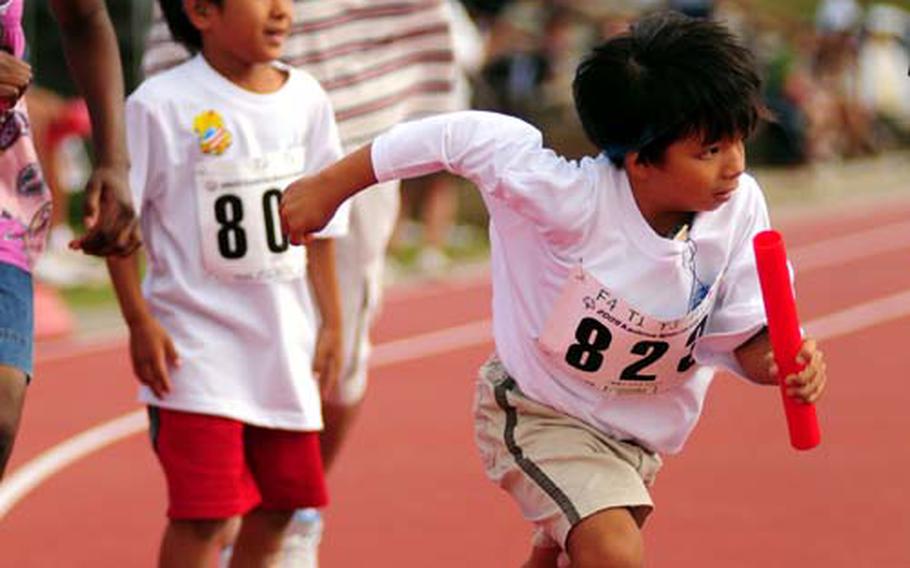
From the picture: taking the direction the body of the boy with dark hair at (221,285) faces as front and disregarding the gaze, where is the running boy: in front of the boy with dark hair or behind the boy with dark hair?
in front

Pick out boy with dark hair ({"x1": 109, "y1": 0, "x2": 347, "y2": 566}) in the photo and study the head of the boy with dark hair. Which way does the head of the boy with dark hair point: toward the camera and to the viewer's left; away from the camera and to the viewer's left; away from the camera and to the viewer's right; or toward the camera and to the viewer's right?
toward the camera and to the viewer's right

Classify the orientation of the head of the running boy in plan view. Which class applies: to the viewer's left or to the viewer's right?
to the viewer's right

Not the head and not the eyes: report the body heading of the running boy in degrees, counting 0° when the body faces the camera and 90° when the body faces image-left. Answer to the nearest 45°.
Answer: approximately 315°

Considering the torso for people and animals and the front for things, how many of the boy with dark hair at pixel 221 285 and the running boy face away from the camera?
0

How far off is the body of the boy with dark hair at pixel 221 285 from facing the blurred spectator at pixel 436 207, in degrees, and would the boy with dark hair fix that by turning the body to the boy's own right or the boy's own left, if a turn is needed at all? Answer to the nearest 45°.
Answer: approximately 135° to the boy's own left

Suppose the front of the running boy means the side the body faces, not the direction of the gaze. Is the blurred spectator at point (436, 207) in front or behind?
behind
